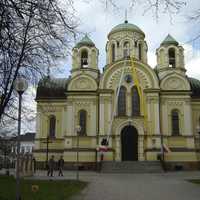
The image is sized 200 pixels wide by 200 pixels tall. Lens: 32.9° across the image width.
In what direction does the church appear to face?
toward the camera
